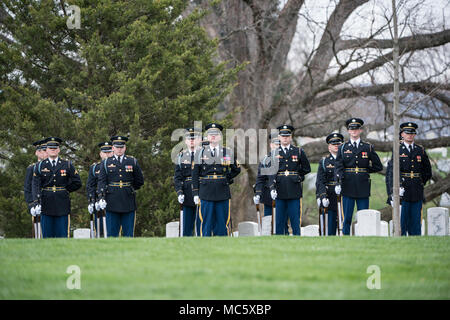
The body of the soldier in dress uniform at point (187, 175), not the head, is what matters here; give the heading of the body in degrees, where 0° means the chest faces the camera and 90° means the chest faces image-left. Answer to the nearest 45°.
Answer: approximately 0°

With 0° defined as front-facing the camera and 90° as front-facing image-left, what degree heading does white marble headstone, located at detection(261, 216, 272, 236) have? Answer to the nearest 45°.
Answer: approximately 0°

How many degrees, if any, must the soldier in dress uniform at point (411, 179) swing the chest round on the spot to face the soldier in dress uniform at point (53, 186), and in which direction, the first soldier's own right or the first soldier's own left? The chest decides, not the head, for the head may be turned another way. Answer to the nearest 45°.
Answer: approximately 90° to the first soldier's own right

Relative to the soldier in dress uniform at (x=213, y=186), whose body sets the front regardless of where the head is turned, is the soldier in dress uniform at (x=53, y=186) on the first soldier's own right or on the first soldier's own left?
on the first soldier's own right

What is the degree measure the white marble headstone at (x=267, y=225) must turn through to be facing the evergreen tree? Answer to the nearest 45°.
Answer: approximately 90° to its right

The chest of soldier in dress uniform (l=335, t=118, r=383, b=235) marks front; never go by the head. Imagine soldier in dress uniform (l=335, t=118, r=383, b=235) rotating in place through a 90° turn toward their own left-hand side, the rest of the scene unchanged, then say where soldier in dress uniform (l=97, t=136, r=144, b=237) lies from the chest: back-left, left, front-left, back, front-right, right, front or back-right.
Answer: back
